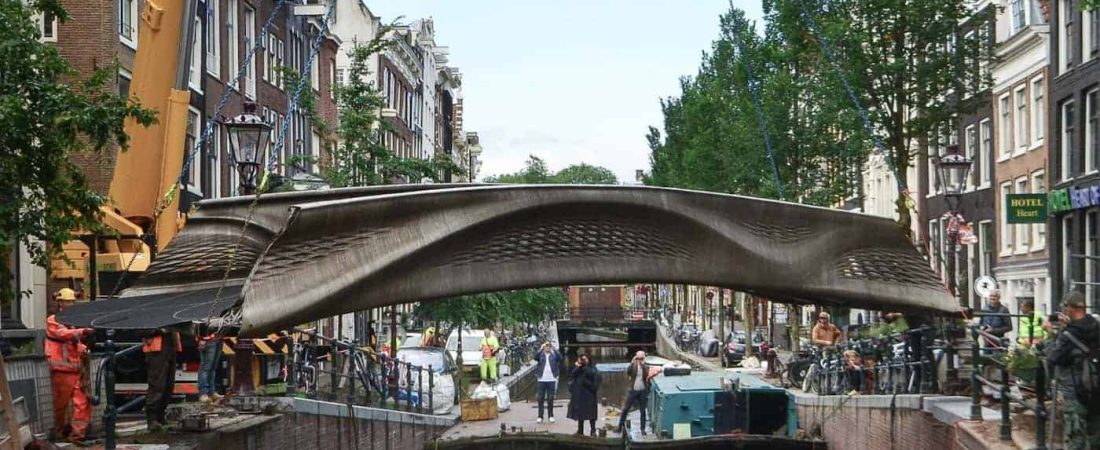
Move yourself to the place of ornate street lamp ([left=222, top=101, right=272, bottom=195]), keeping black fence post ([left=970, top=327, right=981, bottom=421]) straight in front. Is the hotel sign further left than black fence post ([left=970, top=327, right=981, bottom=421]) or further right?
left

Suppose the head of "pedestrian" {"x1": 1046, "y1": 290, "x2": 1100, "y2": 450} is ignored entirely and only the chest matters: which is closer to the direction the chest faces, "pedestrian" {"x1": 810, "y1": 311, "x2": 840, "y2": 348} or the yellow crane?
the yellow crane

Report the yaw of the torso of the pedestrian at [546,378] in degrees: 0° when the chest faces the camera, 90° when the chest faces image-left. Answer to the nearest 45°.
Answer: approximately 0°

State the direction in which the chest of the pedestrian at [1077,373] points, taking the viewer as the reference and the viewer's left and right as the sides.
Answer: facing to the left of the viewer

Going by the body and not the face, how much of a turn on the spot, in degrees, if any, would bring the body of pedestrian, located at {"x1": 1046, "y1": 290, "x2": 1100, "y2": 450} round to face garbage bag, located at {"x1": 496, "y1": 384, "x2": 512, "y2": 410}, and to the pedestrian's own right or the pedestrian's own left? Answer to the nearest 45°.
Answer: approximately 45° to the pedestrian's own right

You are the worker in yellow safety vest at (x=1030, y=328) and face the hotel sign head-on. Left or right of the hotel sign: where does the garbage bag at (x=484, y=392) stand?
left

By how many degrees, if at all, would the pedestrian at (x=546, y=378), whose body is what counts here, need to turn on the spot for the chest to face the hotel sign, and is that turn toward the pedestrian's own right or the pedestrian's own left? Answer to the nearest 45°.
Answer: approximately 45° to the pedestrian's own left

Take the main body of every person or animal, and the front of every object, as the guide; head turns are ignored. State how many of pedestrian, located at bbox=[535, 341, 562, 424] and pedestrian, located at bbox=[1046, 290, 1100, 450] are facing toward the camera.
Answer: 1
